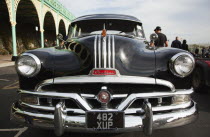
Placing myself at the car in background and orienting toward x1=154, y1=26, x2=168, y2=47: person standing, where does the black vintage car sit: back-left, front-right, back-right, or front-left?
back-left

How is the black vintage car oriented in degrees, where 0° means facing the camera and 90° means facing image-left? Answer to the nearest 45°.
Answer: approximately 0°

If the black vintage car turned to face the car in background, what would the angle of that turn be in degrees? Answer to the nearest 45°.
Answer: approximately 135° to its left

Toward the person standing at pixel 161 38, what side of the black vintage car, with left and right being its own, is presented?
back
